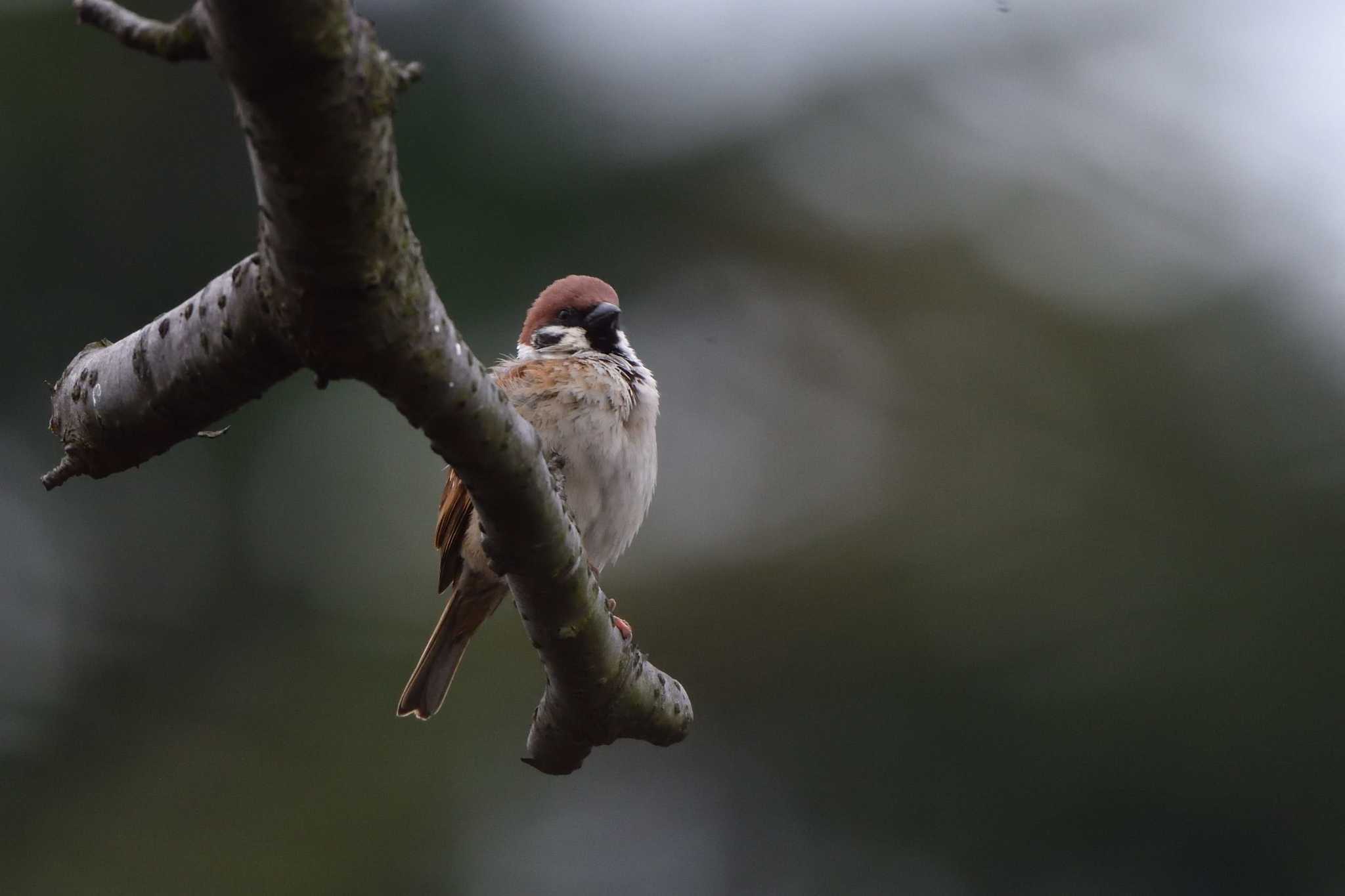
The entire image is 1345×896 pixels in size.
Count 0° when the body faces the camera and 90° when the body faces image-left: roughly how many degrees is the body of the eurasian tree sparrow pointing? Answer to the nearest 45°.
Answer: approximately 315°
